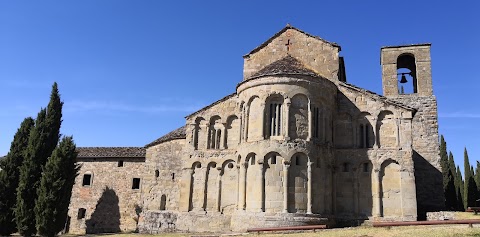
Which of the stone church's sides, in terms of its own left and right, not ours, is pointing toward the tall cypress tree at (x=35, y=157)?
left

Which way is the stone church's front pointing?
away from the camera

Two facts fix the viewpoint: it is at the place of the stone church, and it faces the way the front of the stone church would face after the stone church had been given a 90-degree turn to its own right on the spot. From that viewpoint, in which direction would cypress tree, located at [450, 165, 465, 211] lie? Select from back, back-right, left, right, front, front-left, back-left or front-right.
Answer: front-left

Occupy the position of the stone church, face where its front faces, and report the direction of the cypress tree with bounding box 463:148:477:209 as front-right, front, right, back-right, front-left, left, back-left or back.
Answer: front-right

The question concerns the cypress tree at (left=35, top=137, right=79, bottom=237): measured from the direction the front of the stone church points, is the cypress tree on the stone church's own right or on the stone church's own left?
on the stone church's own left

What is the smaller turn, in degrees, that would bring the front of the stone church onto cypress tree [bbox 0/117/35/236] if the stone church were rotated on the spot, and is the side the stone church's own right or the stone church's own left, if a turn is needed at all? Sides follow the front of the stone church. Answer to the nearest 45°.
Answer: approximately 90° to the stone church's own left
